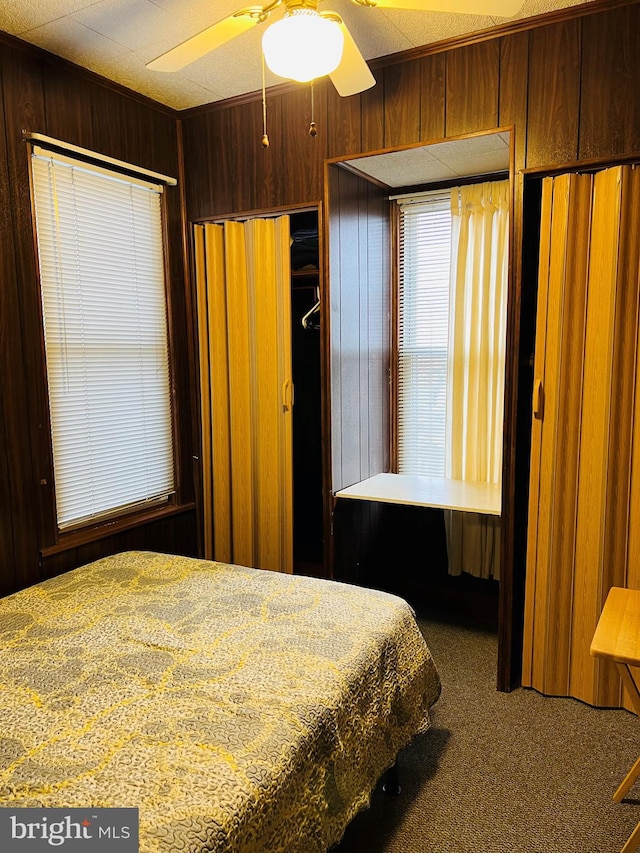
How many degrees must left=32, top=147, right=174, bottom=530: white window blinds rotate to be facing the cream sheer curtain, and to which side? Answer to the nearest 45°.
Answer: approximately 45° to its left

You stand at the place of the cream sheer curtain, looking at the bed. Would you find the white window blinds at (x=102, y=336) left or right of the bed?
right

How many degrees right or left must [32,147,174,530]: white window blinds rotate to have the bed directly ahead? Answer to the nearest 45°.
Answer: approximately 45° to its right

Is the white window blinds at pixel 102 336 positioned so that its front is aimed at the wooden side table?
yes

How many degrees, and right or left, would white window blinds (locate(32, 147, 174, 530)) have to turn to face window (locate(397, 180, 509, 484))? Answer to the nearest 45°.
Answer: approximately 45° to its left

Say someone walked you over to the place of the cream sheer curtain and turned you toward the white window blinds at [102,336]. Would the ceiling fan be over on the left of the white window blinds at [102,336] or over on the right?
left

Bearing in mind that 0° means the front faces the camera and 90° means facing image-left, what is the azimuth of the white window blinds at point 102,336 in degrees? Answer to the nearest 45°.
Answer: approximately 315°

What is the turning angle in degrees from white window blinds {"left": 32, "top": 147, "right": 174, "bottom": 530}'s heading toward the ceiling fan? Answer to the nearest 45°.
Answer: approximately 45° to its right
